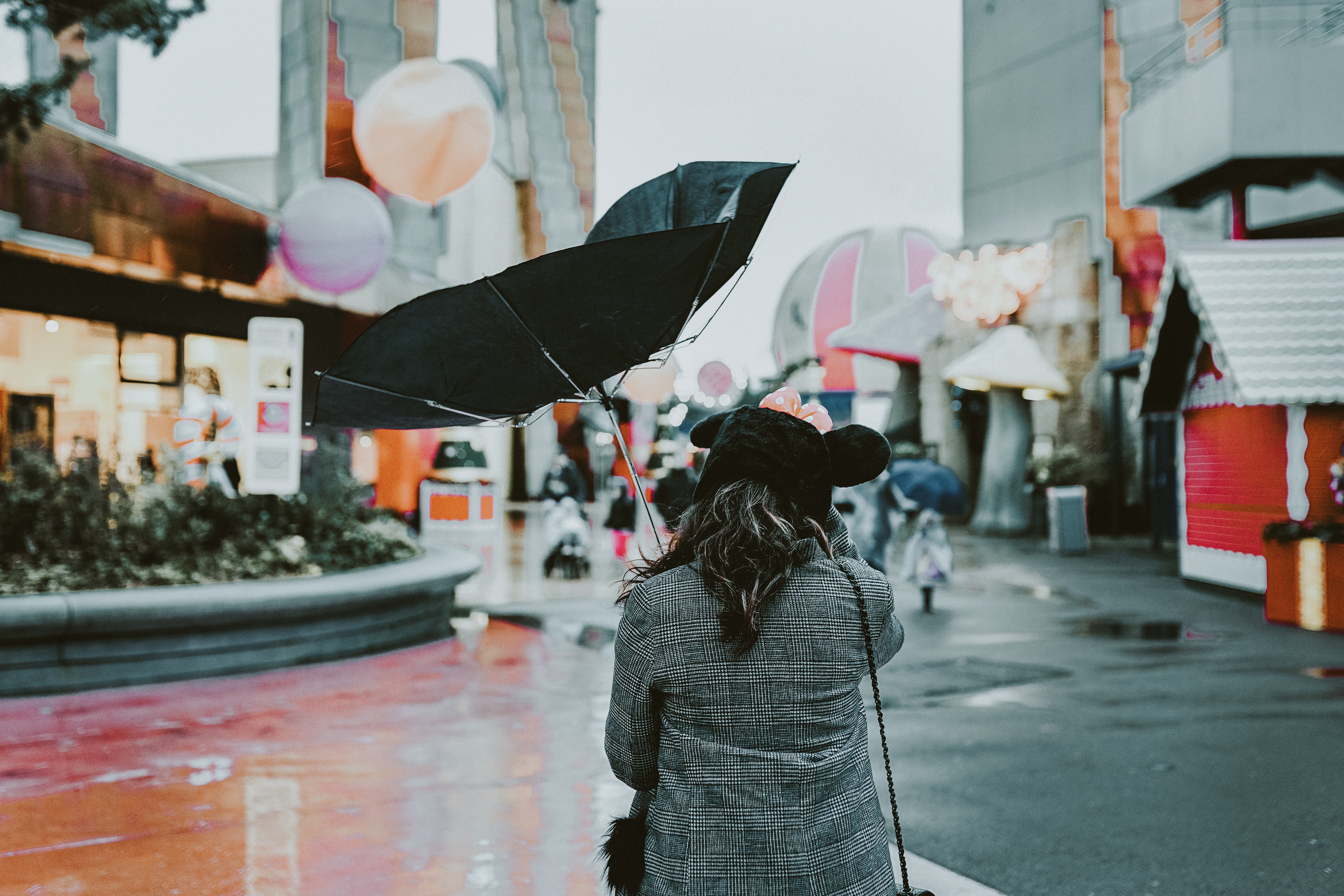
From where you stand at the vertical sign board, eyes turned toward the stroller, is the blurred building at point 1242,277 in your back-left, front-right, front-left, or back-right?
front-right

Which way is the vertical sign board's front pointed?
toward the camera

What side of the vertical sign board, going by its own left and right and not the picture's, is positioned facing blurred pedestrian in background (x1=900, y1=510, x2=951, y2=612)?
left

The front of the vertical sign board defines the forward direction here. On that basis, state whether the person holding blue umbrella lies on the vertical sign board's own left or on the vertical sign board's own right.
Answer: on the vertical sign board's own left

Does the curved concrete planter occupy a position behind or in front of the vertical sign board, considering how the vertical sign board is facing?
in front

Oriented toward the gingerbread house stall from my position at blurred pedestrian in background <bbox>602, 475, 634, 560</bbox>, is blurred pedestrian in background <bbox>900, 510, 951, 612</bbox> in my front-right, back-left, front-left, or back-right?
front-right

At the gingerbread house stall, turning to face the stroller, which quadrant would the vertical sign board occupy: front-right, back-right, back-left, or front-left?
front-left

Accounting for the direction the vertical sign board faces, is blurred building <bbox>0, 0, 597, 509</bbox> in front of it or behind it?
behind

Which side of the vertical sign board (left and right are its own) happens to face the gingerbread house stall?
left

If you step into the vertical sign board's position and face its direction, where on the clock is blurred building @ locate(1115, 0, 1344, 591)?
The blurred building is roughly at 9 o'clock from the vertical sign board.

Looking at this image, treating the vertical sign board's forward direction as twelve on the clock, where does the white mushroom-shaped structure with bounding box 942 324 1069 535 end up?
The white mushroom-shaped structure is roughly at 8 o'clock from the vertical sign board.

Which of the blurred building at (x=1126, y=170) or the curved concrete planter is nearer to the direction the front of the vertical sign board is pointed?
the curved concrete planter
